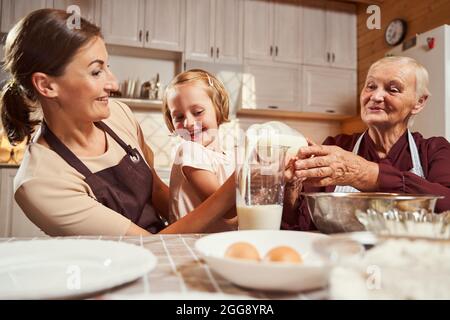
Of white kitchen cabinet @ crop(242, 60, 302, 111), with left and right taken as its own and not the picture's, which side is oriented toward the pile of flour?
front

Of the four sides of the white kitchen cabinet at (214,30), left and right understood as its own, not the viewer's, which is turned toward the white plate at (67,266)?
front

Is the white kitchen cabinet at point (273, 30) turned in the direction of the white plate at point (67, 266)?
yes

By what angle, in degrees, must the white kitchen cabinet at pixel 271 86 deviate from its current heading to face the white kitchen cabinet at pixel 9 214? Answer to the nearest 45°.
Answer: approximately 45° to its right

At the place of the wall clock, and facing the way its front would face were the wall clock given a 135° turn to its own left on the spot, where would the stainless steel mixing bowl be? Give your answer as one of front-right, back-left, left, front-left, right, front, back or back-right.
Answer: right

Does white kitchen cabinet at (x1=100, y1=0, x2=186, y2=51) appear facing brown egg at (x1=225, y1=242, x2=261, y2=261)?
yes

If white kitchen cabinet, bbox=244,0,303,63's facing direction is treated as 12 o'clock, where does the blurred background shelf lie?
The blurred background shelf is roughly at 2 o'clock from the white kitchen cabinet.

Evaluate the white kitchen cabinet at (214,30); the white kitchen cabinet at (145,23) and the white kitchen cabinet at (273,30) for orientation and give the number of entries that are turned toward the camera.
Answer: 3
